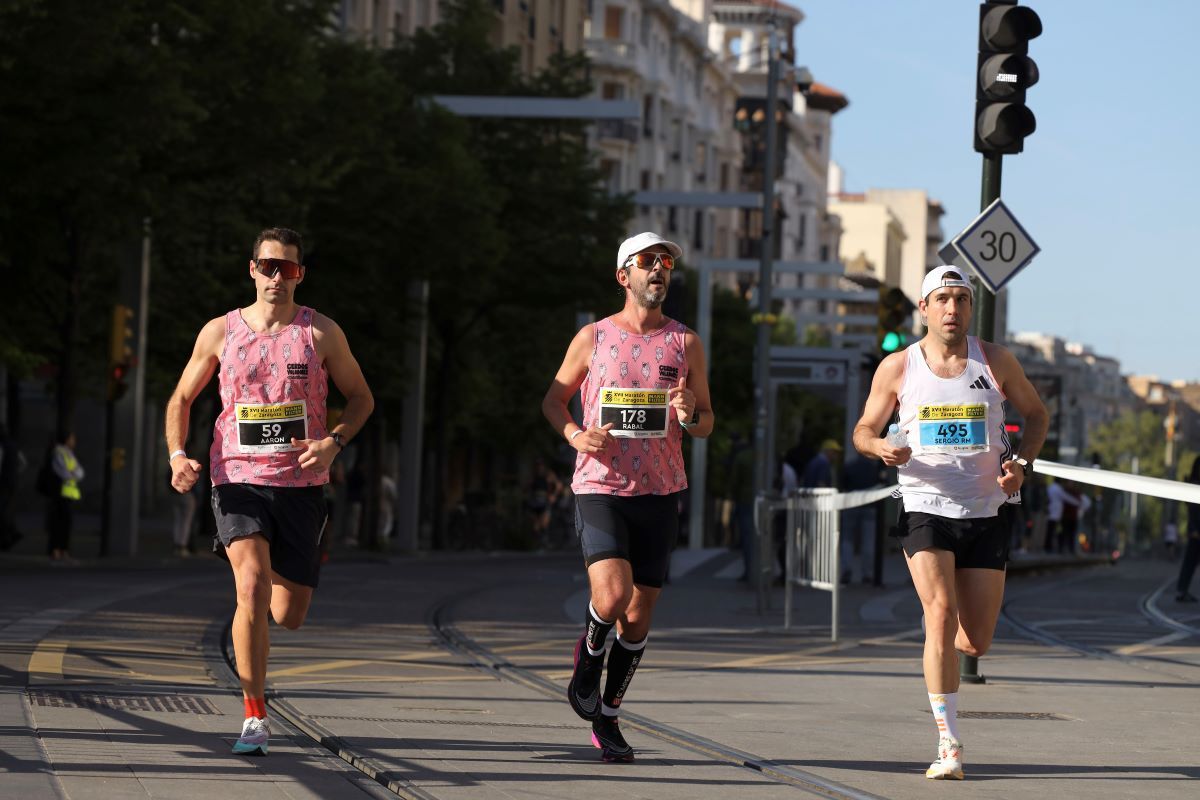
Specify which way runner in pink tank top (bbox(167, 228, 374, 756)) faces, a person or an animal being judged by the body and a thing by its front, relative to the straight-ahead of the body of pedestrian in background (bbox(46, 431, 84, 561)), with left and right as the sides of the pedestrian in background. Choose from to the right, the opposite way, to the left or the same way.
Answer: to the right

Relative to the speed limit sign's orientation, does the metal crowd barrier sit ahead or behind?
behind

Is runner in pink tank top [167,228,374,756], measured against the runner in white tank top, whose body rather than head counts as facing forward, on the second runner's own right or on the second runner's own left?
on the second runner's own right

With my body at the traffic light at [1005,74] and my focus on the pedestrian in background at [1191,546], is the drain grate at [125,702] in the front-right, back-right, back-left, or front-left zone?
back-left

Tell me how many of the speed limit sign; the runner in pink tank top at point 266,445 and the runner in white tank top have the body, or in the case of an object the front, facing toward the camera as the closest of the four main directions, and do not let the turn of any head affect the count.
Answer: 3

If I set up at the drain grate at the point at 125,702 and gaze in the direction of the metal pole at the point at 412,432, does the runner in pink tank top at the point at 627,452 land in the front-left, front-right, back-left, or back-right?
back-right

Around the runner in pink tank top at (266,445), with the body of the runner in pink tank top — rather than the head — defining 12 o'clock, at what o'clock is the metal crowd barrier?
The metal crowd barrier is roughly at 7 o'clock from the runner in pink tank top.

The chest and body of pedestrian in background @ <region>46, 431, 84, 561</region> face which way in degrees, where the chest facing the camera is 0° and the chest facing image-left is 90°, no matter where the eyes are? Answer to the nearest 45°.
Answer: approximately 270°

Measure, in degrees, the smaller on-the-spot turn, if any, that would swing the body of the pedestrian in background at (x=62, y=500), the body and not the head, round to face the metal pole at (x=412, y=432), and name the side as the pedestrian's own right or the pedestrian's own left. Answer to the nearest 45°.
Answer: approximately 45° to the pedestrian's own left

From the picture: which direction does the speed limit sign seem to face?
toward the camera

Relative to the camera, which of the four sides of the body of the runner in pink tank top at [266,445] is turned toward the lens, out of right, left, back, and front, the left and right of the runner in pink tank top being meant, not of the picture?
front

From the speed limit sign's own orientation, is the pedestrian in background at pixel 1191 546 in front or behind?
behind
